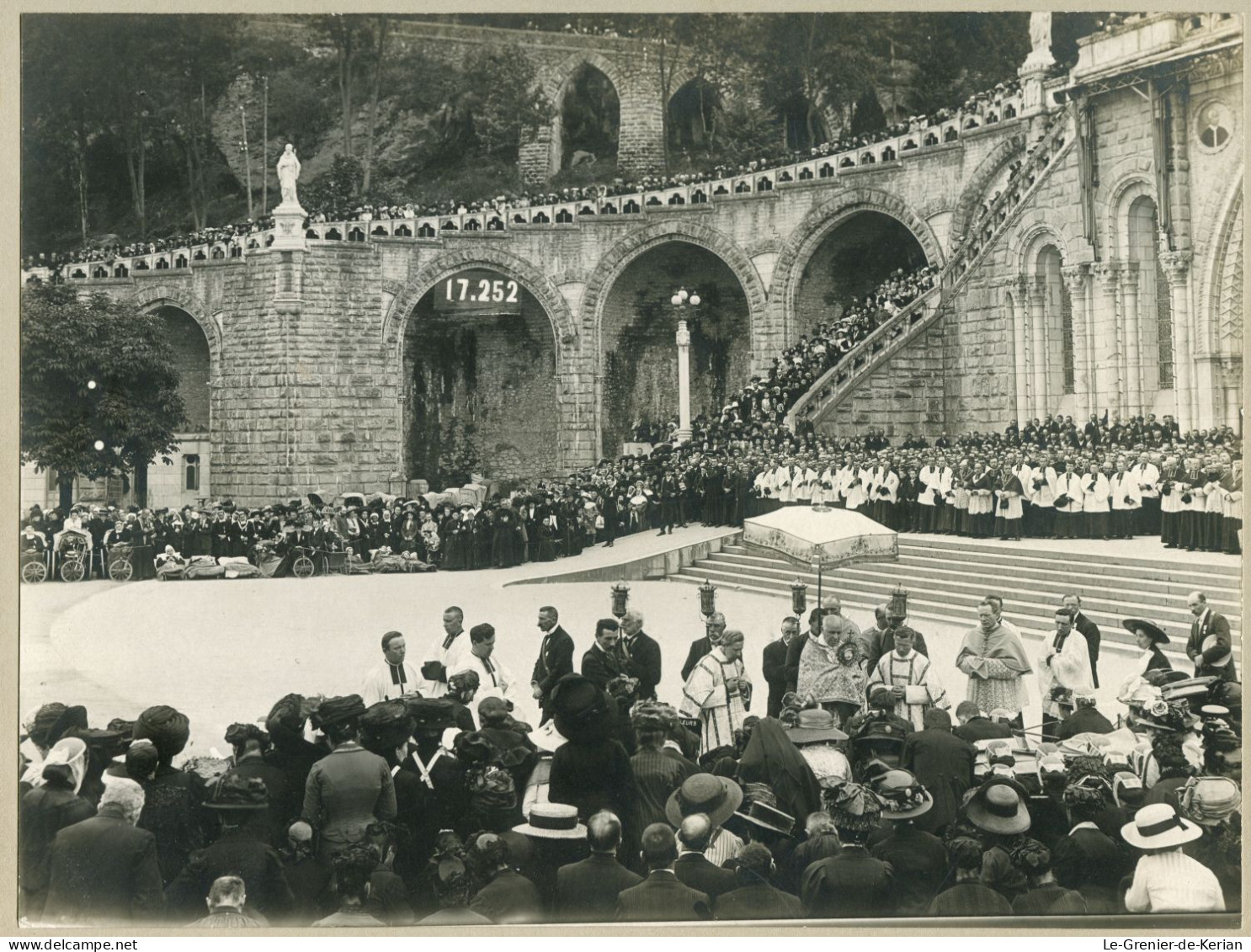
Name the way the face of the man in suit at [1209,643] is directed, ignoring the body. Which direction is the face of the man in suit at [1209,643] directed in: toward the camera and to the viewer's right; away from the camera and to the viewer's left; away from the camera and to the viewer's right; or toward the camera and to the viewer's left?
toward the camera and to the viewer's left

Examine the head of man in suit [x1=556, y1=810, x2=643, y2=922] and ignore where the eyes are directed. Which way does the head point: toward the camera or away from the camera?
away from the camera

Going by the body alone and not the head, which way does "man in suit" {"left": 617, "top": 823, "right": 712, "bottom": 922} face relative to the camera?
away from the camera

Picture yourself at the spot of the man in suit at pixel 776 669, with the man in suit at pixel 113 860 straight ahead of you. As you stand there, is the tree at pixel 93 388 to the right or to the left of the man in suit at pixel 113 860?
right

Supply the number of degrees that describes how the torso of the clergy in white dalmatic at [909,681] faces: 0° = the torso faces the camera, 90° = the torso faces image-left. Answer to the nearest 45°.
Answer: approximately 0°

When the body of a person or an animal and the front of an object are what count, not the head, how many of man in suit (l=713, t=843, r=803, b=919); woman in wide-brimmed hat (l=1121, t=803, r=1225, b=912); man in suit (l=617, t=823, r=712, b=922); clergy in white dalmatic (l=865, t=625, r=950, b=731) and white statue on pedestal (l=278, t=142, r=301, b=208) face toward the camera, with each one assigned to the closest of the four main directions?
2

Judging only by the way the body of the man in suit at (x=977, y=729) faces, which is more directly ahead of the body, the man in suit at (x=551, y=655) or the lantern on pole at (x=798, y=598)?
the lantern on pole

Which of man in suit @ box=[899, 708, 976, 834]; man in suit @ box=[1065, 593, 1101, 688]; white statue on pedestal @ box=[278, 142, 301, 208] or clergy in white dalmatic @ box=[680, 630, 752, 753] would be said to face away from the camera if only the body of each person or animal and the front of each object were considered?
man in suit @ box=[899, 708, 976, 834]

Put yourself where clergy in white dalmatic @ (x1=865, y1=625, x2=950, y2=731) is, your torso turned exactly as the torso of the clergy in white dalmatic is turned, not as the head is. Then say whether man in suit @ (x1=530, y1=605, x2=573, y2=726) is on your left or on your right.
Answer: on your right

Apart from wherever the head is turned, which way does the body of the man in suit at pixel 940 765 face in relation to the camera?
away from the camera

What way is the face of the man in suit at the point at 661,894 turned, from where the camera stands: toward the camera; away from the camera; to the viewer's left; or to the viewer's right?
away from the camera

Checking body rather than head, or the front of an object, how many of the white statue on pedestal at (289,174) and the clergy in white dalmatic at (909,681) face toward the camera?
2

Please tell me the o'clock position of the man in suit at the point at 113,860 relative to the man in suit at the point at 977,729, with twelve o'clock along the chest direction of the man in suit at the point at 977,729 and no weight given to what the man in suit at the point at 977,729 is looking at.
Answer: the man in suit at the point at 113,860 is roughly at 8 o'clock from the man in suit at the point at 977,729.

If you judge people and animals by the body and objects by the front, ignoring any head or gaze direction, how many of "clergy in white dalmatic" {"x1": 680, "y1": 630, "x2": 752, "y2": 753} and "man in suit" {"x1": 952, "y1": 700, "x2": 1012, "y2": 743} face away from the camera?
1

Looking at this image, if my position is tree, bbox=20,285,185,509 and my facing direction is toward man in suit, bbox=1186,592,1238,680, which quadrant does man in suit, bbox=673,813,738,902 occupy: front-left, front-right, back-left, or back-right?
front-right

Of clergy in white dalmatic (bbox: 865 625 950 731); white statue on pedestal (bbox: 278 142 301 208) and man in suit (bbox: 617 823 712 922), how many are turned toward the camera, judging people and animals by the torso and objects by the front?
2

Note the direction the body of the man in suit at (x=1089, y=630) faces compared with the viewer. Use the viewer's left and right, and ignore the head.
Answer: facing the viewer and to the left of the viewer

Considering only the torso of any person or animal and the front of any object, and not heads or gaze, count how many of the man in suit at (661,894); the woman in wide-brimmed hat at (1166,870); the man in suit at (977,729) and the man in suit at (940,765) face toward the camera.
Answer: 0

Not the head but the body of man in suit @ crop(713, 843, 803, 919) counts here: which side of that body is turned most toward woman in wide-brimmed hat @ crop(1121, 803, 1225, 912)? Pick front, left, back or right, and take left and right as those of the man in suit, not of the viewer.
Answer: right

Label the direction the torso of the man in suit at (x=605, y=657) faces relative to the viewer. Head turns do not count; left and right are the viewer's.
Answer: facing the viewer and to the right of the viewer

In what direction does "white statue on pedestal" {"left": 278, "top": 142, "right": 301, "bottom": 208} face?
toward the camera

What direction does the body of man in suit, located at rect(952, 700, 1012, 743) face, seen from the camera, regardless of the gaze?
away from the camera
